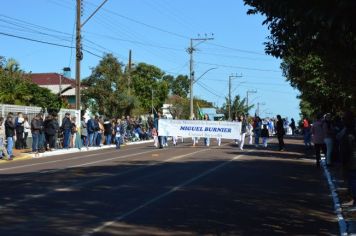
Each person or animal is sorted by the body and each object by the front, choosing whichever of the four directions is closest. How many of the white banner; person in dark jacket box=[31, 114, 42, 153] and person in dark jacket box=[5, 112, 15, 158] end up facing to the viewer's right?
2

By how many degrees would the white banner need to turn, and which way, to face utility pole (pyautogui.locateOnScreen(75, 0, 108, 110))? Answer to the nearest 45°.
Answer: approximately 90° to its right

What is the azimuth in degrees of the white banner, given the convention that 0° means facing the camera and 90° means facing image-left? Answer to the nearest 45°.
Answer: approximately 0°

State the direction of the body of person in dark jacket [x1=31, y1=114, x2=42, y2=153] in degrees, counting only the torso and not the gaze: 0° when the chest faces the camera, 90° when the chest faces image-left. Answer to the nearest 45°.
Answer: approximately 270°

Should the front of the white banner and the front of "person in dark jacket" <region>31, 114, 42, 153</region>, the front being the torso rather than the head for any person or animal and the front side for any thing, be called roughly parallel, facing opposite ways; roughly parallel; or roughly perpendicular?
roughly perpendicular

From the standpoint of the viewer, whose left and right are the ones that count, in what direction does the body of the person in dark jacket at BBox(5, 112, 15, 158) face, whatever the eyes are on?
facing to the right of the viewer
